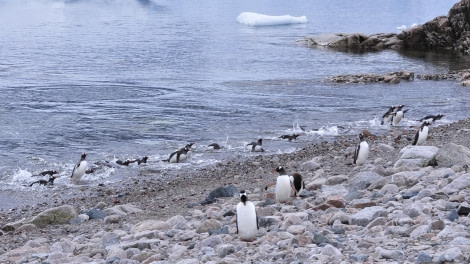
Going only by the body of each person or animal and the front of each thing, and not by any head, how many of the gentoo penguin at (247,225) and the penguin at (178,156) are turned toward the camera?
1

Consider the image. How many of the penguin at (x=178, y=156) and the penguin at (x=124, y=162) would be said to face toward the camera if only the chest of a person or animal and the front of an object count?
0

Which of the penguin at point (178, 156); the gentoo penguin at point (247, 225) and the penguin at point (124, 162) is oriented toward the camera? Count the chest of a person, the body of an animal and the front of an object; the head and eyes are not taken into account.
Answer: the gentoo penguin

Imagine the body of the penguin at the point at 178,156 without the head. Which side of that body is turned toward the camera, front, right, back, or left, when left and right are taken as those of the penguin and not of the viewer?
right

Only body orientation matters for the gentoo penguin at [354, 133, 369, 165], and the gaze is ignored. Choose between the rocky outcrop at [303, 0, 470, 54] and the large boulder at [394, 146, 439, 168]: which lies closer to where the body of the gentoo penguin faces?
the large boulder

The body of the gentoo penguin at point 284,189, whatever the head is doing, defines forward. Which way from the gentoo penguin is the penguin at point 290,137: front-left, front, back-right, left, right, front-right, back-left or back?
back-right
